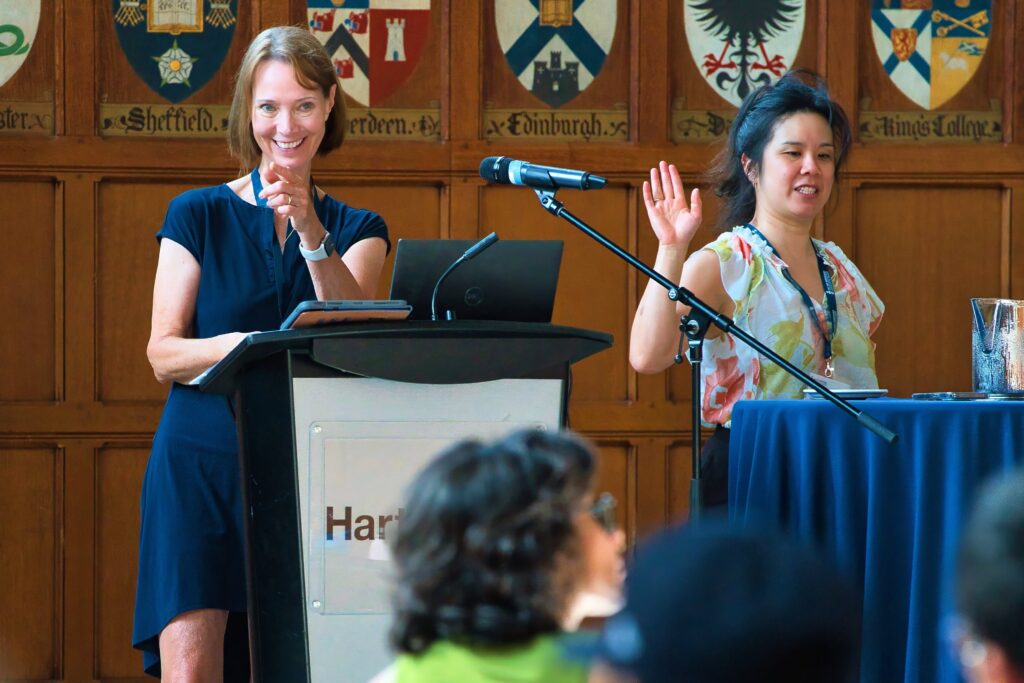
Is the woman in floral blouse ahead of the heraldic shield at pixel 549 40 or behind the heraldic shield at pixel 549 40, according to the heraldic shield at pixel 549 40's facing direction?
ahead

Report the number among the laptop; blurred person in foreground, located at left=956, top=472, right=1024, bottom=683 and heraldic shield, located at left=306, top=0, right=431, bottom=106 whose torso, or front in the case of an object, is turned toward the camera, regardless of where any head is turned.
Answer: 1

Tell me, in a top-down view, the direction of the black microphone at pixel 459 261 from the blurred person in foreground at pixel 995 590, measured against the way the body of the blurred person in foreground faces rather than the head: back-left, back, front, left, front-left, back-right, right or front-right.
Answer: front-left

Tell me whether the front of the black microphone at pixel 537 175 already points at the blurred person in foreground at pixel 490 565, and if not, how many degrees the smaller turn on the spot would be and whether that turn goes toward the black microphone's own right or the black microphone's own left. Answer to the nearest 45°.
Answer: approximately 90° to the black microphone's own left

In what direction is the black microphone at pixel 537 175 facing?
to the viewer's left

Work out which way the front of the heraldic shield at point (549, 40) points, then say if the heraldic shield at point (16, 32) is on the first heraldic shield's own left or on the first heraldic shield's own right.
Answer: on the first heraldic shield's own right

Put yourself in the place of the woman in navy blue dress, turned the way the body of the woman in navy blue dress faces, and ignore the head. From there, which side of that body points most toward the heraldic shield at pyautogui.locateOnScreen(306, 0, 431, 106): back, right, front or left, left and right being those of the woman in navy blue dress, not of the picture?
back

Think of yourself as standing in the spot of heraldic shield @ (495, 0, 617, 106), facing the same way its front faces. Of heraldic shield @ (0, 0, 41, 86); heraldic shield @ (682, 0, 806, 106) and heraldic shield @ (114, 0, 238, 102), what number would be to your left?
1

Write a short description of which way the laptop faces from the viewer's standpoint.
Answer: facing away from the viewer

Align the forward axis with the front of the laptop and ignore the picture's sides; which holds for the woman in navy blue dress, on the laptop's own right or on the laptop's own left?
on the laptop's own left

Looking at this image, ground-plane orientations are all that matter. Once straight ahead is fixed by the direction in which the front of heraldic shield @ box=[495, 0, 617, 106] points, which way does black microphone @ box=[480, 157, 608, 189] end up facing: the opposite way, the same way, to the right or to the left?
to the right

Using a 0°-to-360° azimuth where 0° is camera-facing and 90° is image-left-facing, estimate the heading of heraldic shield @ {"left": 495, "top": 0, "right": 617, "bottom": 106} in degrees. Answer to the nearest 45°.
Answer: approximately 0°

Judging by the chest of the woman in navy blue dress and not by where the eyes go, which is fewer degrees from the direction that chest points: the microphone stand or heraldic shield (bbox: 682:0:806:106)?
the microphone stand

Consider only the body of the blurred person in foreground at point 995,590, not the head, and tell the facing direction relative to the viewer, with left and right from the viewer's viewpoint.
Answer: facing away from the viewer

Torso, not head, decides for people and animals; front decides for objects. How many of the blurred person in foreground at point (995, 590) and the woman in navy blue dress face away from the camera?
1
